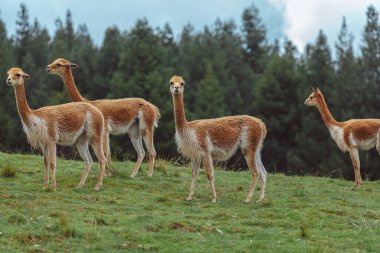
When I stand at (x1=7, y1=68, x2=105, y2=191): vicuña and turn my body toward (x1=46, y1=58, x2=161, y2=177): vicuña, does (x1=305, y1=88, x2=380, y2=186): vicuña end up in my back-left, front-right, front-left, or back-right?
front-right

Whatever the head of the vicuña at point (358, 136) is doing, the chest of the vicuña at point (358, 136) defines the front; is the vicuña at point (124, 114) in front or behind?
in front

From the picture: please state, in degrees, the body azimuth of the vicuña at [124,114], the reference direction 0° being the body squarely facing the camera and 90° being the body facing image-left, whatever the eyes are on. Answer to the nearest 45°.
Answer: approximately 90°

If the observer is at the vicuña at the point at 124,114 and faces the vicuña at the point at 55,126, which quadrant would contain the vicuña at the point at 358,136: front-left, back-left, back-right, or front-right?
back-left

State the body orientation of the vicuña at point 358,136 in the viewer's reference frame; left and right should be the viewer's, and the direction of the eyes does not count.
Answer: facing to the left of the viewer

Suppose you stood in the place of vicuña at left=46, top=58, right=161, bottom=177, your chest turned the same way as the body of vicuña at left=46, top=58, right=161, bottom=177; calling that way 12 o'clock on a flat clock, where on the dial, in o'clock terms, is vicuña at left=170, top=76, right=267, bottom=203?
vicuña at left=170, top=76, right=267, bottom=203 is roughly at 8 o'clock from vicuña at left=46, top=58, right=161, bottom=177.

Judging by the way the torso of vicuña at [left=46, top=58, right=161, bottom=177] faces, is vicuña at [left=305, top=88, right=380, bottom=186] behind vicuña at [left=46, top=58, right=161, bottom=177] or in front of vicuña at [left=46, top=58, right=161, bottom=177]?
behind

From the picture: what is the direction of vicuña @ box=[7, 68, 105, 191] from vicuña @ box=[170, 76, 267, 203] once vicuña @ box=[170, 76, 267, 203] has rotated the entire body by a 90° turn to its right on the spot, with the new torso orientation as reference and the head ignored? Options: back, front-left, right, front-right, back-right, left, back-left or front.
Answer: left

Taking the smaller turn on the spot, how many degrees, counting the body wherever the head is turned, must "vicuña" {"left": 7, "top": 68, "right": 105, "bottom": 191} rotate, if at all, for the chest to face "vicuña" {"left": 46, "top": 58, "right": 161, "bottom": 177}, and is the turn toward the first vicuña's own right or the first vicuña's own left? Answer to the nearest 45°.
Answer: approximately 135° to the first vicuña's own right

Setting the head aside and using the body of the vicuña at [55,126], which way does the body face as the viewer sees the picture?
to the viewer's left

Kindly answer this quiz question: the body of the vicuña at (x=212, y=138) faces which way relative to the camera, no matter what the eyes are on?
to the viewer's left
